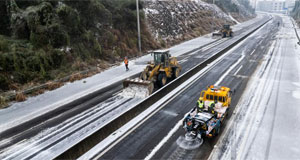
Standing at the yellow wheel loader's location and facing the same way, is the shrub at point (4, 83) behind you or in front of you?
in front

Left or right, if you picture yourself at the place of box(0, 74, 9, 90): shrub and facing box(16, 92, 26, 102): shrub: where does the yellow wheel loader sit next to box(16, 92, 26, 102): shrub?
left

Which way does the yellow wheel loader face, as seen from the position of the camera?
facing the viewer and to the left of the viewer

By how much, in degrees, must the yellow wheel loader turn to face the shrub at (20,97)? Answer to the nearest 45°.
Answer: approximately 45° to its right
